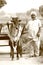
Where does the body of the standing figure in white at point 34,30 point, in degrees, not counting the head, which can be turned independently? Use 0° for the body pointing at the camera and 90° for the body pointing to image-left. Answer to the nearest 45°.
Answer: approximately 45°
